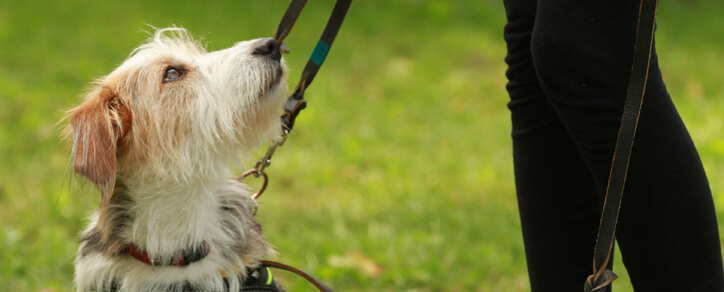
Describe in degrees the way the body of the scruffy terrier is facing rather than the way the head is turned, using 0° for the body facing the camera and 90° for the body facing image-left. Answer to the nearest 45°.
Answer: approximately 315°
